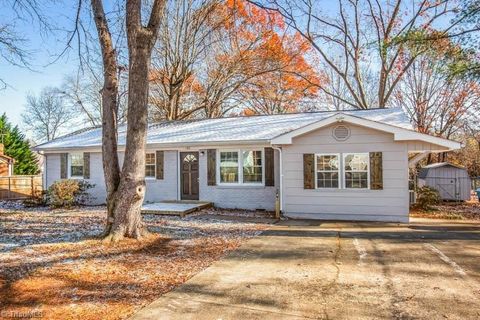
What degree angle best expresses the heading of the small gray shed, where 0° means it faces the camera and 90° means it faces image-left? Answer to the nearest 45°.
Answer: approximately 0°

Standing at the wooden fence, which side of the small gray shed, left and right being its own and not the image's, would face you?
right

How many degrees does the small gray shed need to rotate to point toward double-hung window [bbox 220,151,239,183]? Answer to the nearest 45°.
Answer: approximately 45° to its right

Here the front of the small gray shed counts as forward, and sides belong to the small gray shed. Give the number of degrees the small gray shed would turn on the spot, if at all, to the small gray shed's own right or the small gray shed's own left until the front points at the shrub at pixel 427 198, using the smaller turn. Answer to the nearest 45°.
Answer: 0° — it already faces it

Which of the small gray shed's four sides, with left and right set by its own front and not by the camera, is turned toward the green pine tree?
right

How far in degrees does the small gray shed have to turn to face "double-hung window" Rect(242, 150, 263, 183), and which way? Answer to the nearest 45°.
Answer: approximately 45° to its right

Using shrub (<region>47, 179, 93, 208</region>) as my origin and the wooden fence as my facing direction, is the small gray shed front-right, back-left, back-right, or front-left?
back-right

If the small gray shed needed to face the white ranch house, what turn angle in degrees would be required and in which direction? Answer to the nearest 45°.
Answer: approximately 45° to its right
